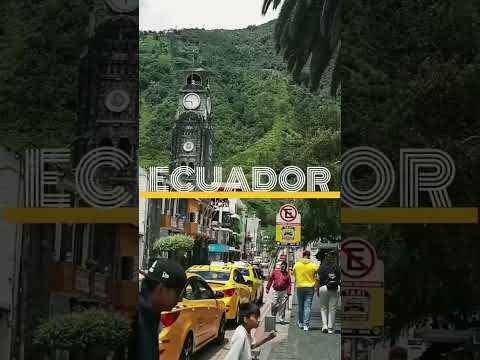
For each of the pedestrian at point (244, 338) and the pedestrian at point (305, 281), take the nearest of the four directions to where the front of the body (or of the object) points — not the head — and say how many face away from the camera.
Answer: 1

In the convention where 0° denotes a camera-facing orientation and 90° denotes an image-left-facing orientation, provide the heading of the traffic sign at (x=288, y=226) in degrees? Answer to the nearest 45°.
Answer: approximately 0°

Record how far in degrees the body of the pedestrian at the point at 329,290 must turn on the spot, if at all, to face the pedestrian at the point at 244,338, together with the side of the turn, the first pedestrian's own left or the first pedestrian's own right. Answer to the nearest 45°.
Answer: approximately 180°
